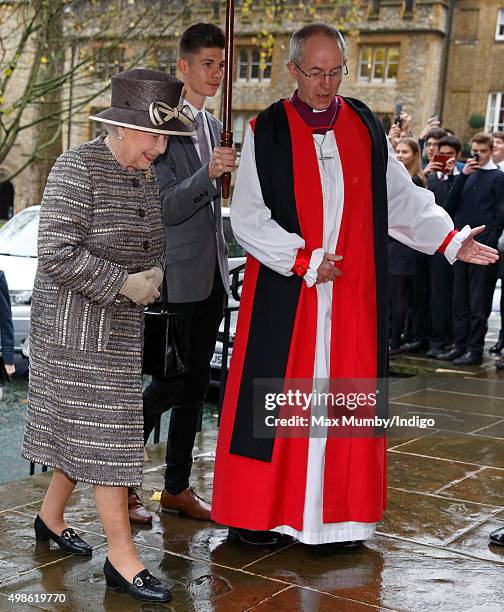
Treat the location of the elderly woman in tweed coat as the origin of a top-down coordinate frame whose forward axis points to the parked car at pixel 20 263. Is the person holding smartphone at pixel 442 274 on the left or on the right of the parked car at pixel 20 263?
right

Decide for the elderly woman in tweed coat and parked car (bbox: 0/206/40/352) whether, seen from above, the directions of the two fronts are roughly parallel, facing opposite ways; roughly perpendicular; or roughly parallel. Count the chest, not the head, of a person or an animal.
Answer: roughly perpendicular

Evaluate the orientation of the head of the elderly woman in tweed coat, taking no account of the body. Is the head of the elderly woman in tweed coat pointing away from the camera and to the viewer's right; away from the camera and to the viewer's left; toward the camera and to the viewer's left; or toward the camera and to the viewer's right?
toward the camera and to the viewer's right

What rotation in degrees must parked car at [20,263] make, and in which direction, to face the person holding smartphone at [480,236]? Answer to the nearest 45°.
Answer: approximately 90° to its left

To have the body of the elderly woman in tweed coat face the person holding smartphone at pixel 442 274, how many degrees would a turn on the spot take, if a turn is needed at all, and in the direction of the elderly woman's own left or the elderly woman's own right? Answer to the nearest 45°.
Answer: approximately 90° to the elderly woman's own left

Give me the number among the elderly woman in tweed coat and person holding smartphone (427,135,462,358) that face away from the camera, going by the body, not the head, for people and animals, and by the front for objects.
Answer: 0

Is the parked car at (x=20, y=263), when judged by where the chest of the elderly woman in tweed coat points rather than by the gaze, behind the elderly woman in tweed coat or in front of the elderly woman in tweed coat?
behind

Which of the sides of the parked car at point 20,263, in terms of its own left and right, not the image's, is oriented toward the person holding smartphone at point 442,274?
left

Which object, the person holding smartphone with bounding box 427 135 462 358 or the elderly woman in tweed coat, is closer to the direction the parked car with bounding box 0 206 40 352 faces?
the elderly woman in tweed coat

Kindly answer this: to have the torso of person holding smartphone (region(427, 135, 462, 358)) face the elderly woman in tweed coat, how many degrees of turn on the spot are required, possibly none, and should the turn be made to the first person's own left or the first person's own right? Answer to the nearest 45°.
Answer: approximately 45° to the first person's own left
